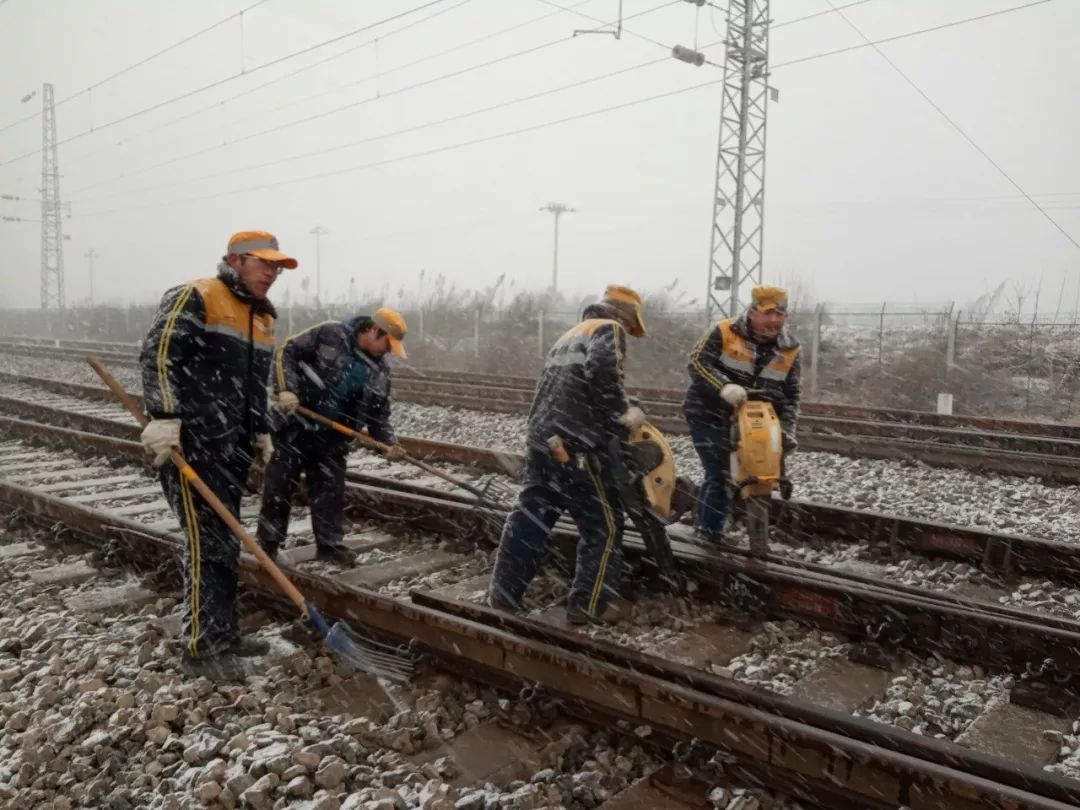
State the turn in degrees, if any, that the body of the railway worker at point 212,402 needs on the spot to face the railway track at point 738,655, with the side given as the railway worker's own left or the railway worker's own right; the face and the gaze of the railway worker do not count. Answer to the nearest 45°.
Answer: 0° — they already face it

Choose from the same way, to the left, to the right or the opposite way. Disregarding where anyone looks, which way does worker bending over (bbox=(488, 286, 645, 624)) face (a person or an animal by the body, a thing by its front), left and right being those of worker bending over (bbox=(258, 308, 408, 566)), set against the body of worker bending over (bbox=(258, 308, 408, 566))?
to the left

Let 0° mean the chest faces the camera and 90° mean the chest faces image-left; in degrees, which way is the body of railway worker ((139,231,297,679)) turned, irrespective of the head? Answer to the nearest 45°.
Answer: approximately 315°

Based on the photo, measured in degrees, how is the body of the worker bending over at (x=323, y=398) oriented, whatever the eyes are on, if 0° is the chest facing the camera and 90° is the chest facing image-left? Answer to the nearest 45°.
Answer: approximately 315°

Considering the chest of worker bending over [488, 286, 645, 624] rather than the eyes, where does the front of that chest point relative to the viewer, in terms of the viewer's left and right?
facing away from the viewer and to the right of the viewer

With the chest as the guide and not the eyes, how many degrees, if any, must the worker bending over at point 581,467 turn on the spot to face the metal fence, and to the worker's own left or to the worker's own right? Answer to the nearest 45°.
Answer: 0° — they already face it

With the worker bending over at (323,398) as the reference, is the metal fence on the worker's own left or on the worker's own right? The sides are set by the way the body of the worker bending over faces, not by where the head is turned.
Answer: on the worker's own left

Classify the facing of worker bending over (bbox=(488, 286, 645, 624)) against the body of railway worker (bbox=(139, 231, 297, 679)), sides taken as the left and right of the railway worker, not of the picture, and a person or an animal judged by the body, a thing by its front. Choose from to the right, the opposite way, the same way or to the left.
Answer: to the left

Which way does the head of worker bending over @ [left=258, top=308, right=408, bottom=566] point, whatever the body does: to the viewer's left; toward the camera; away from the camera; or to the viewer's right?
to the viewer's right
